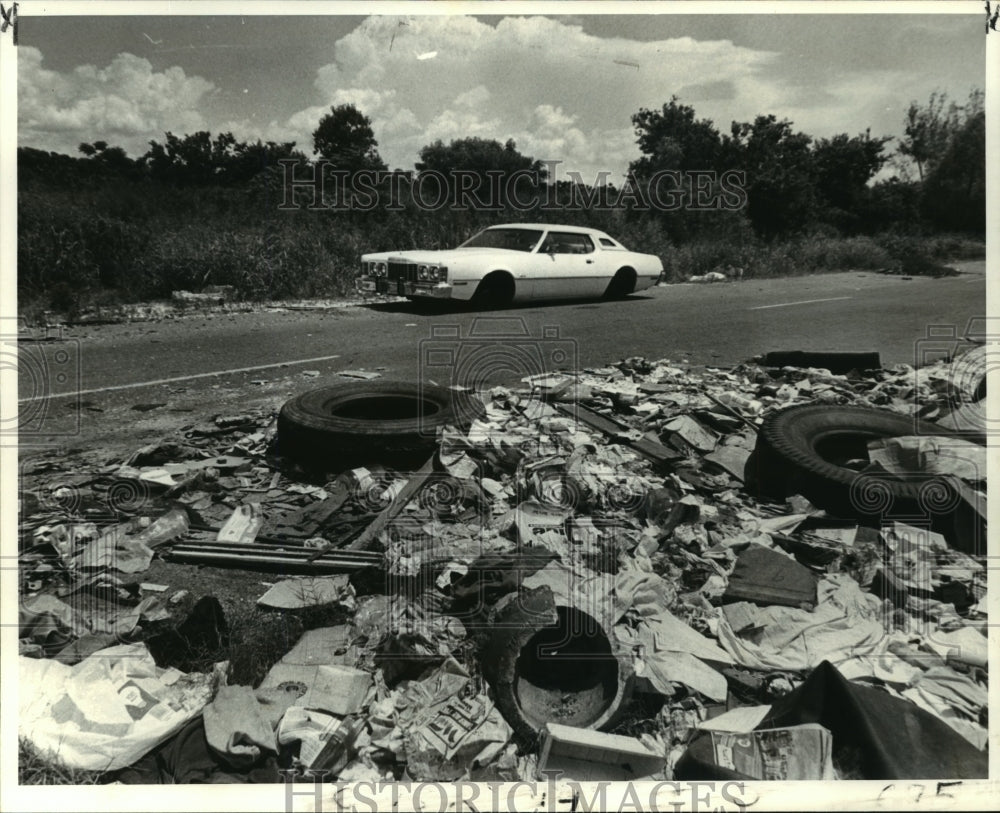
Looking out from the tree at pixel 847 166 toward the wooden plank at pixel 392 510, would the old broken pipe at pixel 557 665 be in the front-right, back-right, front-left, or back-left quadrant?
front-left

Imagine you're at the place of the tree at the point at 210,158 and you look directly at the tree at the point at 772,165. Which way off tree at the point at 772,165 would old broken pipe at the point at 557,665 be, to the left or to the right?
right

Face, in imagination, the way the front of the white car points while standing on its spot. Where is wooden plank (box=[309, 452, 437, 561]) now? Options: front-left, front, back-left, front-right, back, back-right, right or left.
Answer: front-left

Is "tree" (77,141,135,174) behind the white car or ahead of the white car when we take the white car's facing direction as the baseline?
ahead

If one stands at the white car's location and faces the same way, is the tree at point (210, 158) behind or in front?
in front

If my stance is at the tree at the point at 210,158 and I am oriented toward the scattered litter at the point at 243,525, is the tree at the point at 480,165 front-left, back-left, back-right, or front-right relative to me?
front-left

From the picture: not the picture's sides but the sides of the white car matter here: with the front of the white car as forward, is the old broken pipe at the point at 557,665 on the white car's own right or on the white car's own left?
on the white car's own left

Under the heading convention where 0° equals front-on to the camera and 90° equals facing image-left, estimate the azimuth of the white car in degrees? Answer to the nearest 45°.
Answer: approximately 45°
